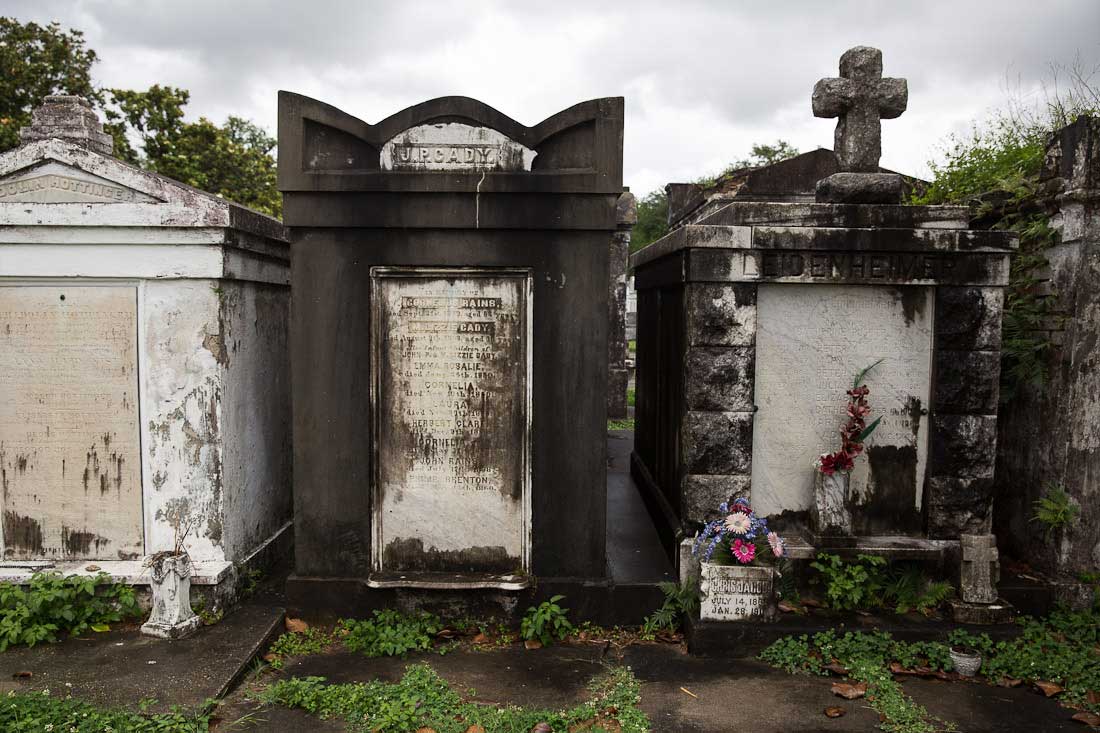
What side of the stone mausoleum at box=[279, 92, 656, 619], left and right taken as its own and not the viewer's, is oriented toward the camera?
front

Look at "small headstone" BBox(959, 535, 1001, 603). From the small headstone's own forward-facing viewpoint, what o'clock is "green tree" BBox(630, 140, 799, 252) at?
The green tree is roughly at 5 o'clock from the small headstone.

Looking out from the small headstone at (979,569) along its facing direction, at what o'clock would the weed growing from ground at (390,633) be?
The weed growing from ground is roughly at 2 o'clock from the small headstone.

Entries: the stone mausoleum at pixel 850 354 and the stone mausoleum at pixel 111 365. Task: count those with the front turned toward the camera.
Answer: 2

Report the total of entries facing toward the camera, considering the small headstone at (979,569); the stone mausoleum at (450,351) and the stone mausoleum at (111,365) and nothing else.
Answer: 3

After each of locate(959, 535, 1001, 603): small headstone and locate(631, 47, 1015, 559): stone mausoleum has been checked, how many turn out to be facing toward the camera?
2

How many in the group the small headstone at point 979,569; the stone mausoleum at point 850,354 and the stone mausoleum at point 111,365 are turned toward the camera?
3

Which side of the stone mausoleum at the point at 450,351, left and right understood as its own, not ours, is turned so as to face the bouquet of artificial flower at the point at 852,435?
left

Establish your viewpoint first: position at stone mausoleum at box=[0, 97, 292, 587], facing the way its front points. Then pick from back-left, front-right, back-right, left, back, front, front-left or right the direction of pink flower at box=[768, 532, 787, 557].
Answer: front-left

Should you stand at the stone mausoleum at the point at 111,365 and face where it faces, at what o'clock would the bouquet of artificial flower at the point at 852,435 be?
The bouquet of artificial flower is roughly at 10 o'clock from the stone mausoleum.

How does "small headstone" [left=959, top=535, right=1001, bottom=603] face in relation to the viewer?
toward the camera

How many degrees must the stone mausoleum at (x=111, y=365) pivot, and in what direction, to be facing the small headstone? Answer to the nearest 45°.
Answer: approximately 45° to its left
